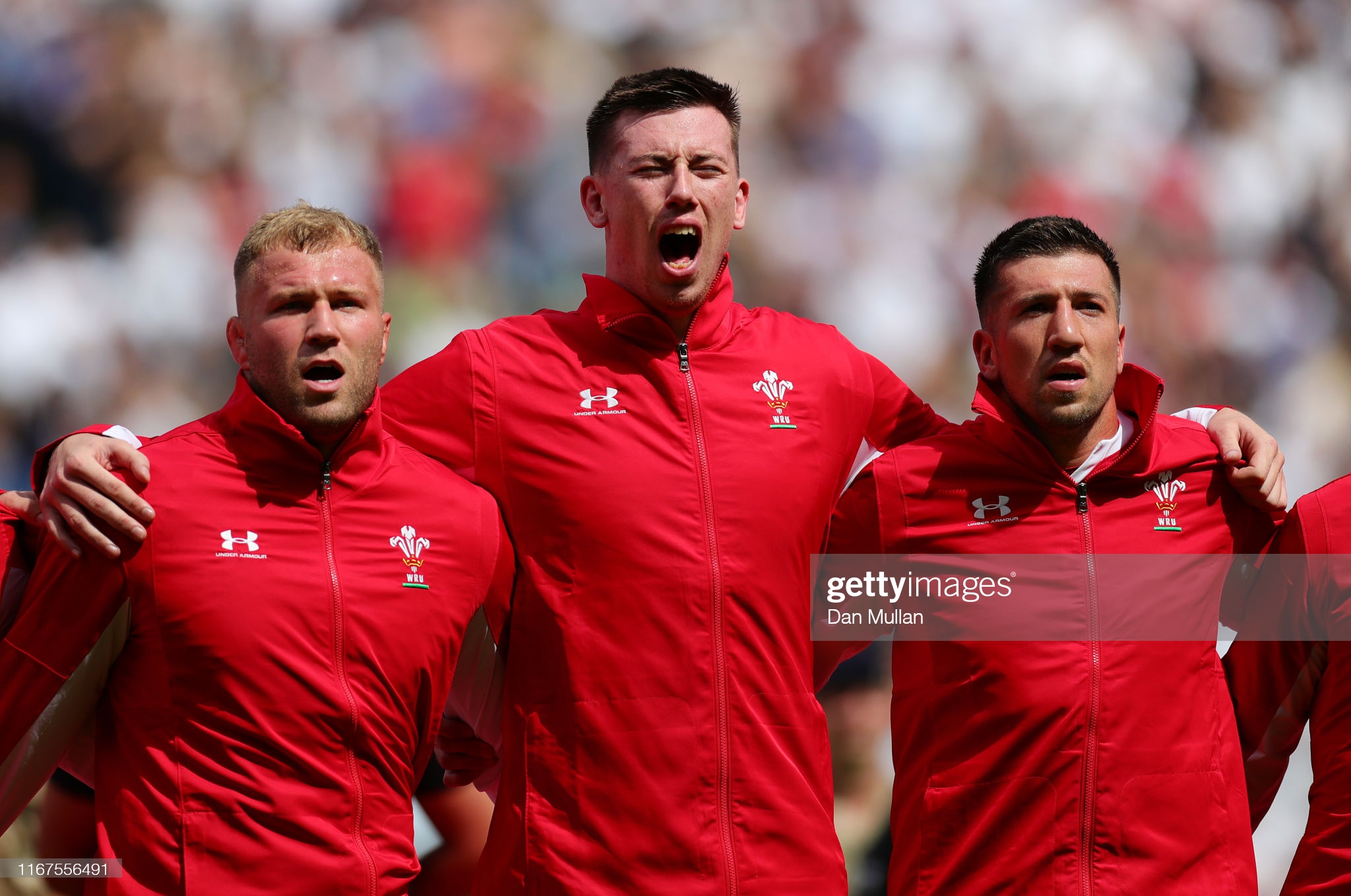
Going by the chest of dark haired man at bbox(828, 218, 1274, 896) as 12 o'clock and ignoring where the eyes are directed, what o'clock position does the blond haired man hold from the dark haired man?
The blond haired man is roughly at 2 o'clock from the dark haired man.

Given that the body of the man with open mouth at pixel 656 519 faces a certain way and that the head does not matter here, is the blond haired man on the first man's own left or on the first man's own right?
on the first man's own right

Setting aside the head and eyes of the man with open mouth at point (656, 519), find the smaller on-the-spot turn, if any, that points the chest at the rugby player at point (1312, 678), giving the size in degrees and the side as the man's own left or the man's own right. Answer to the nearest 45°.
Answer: approximately 90° to the man's own left

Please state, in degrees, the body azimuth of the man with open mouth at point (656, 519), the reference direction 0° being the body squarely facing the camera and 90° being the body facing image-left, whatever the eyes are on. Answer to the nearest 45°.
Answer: approximately 0°

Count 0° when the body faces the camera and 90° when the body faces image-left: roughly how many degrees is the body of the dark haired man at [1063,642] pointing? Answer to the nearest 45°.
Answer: approximately 0°
